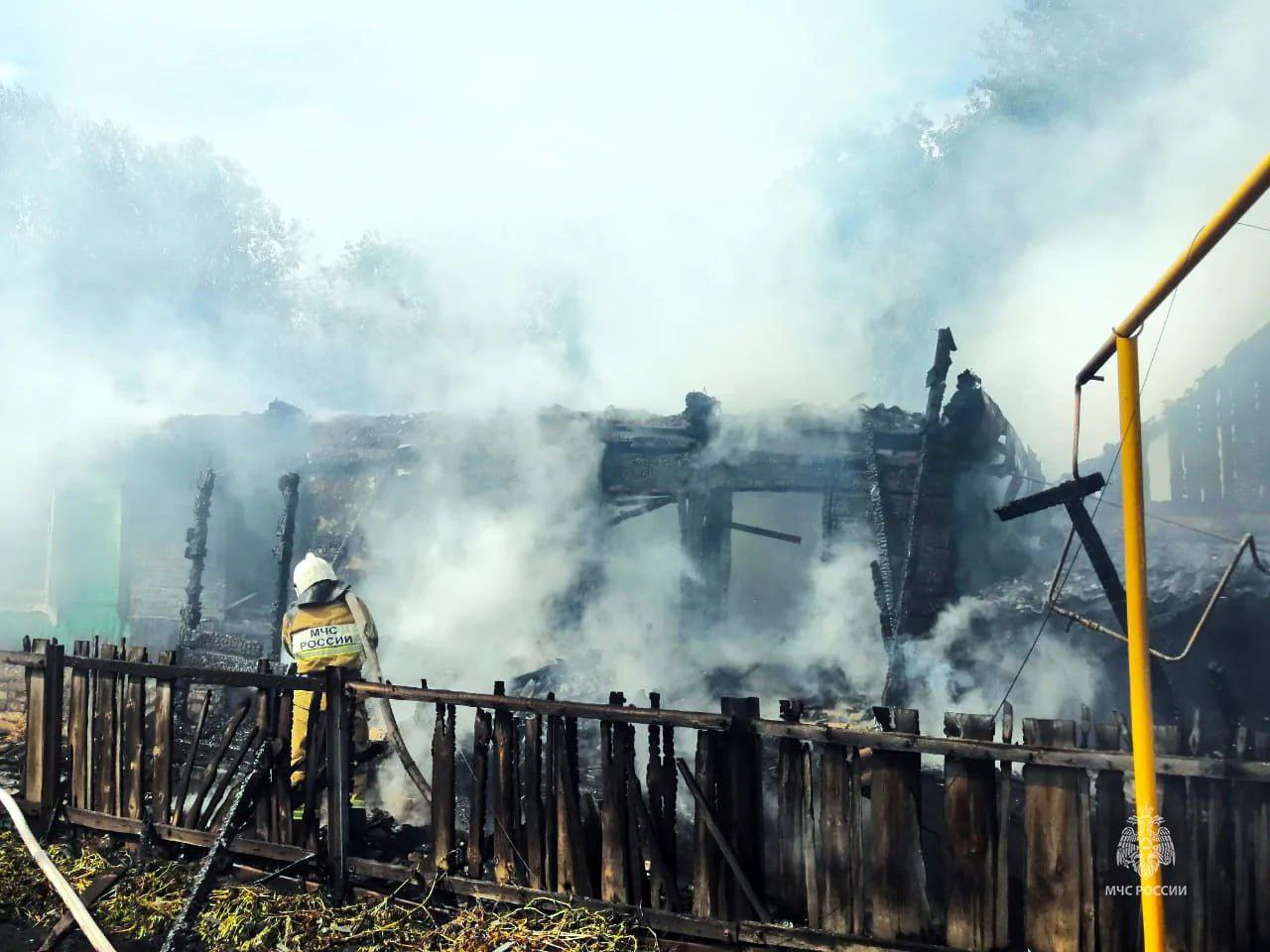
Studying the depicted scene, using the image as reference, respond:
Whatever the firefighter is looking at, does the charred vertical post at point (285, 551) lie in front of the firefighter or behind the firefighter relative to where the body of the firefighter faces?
in front

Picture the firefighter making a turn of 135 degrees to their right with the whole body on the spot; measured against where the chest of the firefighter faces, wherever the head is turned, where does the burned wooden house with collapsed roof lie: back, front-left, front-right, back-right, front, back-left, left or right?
left

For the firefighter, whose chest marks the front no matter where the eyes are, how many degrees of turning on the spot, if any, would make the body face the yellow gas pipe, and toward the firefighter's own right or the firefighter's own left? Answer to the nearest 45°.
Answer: approximately 135° to the firefighter's own right

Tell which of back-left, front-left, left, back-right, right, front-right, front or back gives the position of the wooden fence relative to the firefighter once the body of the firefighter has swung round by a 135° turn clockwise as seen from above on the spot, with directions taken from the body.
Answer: front

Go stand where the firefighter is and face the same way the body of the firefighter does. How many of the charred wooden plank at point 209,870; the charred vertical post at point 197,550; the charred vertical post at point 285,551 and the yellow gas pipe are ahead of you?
2

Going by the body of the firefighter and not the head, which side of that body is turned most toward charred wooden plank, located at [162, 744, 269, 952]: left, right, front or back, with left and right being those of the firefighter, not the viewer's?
back

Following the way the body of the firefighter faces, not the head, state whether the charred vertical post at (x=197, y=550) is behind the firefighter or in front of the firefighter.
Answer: in front

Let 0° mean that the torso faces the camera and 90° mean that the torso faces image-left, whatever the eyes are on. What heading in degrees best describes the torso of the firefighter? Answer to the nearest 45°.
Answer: approximately 180°

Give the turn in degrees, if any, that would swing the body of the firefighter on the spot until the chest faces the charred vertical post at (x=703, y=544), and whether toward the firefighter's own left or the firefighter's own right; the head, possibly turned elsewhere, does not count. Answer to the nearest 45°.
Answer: approximately 45° to the firefighter's own right
